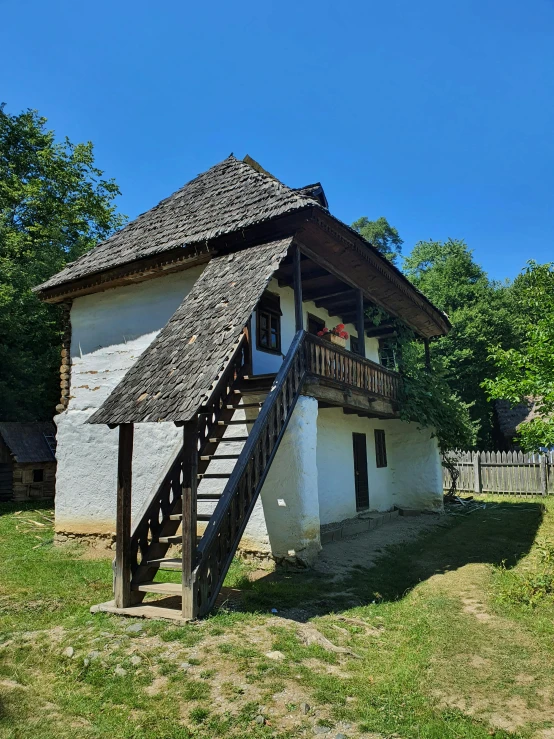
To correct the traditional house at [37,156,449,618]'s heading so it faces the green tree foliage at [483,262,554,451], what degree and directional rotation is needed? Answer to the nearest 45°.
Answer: approximately 45° to its left

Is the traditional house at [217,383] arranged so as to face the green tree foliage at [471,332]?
no

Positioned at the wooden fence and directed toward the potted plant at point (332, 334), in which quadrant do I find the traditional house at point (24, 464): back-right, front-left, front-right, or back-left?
front-right

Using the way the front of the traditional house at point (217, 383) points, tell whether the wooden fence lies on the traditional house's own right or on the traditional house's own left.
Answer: on the traditional house's own left

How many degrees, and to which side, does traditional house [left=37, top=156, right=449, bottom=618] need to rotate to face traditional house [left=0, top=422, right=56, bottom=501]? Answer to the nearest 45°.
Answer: approximately 180°

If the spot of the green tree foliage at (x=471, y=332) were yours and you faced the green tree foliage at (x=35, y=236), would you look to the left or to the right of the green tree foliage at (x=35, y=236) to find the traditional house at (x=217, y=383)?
left

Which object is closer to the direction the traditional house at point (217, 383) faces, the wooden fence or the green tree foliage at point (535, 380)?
the green tree foliage

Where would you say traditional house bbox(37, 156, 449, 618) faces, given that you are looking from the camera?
facing the viewer and to the right of the viewer

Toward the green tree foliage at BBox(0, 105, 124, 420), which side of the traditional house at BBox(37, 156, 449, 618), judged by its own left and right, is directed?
back
